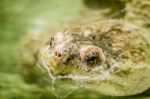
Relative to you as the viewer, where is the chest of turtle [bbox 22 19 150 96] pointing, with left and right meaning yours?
facing the viewer and to the left of the viewer
